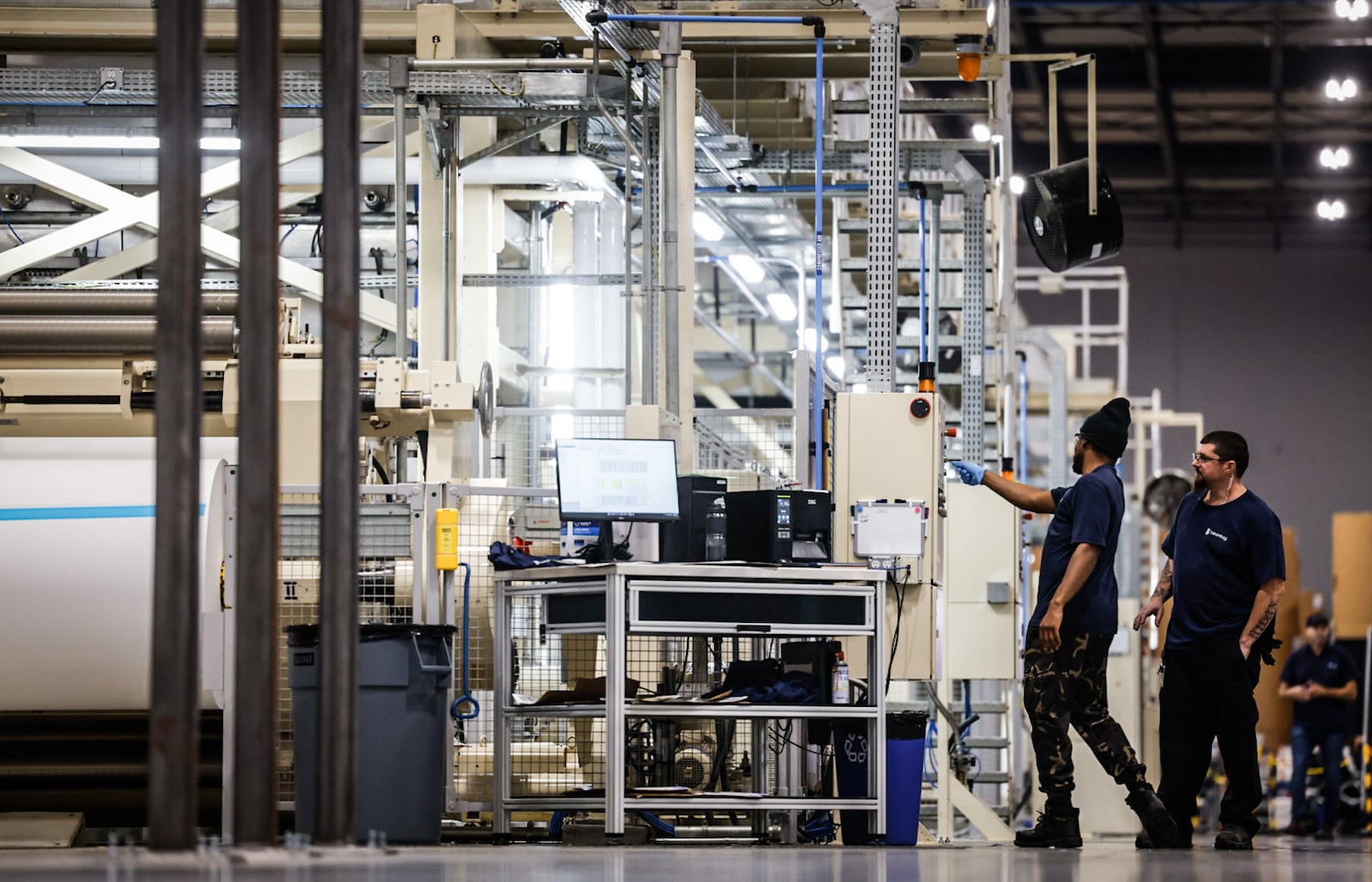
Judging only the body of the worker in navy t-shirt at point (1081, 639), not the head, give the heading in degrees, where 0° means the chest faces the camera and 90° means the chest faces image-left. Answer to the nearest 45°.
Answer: approximately 90°

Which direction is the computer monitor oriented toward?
toward the camera

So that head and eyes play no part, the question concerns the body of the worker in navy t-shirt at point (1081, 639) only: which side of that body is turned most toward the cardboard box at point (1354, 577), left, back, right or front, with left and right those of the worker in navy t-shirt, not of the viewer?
right

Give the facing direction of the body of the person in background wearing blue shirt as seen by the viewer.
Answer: toward the camera

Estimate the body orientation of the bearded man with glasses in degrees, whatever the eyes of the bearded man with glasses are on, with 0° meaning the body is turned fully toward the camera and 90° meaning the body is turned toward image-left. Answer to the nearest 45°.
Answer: approximately 45°

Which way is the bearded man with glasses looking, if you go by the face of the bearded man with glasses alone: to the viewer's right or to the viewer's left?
to the viewer's left

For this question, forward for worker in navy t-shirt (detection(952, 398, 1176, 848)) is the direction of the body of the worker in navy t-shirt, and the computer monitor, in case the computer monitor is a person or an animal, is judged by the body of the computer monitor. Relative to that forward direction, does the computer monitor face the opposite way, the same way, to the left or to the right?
to the left

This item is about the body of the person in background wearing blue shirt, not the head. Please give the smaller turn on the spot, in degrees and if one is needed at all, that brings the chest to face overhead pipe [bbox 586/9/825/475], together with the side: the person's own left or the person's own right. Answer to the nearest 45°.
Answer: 0° — they already face it

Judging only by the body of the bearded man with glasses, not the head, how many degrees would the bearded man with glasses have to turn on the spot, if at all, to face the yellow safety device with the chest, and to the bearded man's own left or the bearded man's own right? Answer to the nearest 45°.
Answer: approximately 45° to the bearded man's own right

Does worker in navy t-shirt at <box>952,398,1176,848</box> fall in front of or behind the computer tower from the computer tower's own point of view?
in front
